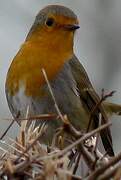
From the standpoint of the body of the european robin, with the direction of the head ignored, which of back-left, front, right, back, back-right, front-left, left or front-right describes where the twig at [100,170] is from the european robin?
front-left

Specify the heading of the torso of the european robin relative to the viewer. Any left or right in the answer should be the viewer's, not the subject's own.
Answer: facing the viewer and to the left of the viewer

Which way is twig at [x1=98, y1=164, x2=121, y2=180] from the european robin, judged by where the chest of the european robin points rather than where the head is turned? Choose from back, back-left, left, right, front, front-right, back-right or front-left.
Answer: front-left
